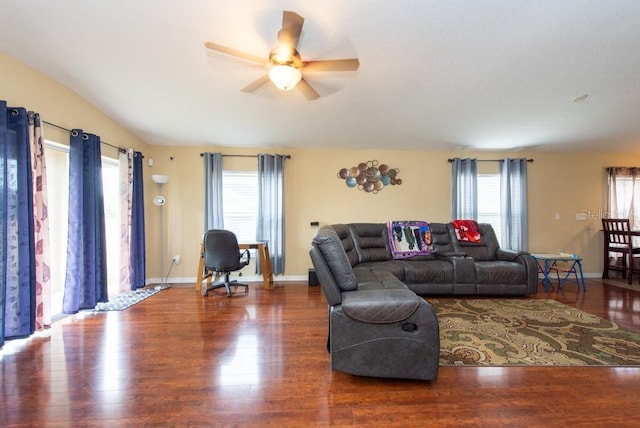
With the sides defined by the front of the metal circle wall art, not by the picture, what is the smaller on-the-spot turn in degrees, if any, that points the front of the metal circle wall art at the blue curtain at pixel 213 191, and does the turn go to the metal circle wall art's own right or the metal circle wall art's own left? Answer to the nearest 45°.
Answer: approximately 90° to the metal circle wall art's own right

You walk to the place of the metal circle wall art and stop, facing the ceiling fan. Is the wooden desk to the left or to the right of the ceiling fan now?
right

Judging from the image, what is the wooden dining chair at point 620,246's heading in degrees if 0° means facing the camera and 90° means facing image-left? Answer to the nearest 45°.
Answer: approximately 225°

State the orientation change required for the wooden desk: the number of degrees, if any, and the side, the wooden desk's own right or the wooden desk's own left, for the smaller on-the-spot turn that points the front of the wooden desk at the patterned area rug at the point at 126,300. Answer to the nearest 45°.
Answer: approximately 90° to the wooden desk's own right

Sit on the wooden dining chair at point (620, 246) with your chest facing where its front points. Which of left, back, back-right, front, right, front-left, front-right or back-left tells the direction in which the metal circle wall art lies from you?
back

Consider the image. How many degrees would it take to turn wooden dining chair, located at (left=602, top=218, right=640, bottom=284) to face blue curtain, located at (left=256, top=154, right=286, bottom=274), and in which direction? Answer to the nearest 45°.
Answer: approximately 180°

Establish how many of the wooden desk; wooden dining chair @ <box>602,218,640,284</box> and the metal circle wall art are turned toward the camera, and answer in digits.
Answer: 2

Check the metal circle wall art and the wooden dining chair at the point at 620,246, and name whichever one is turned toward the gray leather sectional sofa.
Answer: the metal circle wall art

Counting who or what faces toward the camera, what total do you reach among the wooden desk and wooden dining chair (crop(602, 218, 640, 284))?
1

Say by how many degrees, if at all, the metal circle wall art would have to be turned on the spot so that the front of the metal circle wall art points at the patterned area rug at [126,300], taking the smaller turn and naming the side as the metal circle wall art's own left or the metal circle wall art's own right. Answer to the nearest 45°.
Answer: approximately 45° to the metal circle wall art's own right

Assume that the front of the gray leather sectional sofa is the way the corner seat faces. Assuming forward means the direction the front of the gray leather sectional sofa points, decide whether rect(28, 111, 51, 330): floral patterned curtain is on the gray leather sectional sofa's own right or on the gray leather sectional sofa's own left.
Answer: on the gray leather sectional sofa's own right
